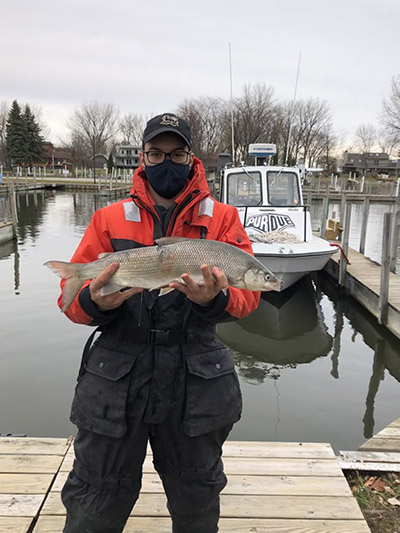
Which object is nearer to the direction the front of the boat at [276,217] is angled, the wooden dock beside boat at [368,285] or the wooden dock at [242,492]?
the wooden dock at [242,492]

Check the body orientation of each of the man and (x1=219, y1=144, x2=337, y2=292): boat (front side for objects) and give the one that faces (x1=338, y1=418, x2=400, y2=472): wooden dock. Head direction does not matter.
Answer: the boat

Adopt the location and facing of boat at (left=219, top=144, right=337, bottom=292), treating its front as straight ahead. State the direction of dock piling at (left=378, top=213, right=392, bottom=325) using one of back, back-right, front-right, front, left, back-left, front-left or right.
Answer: front-left

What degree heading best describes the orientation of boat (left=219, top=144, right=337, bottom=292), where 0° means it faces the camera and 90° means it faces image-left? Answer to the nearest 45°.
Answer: approximately 0°

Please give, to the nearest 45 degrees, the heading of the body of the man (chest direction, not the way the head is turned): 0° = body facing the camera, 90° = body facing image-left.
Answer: approximately 0°

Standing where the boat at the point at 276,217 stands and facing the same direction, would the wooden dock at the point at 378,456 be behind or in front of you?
in front

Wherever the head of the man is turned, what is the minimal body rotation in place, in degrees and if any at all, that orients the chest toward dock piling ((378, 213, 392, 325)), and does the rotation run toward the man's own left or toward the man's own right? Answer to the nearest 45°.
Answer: approximately 135° to the man's own left

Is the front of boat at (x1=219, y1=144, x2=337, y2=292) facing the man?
yes

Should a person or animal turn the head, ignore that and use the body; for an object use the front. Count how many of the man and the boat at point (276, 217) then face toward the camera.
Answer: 2

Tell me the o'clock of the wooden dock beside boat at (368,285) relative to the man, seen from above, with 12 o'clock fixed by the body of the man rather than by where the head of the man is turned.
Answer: The wooden dock beside boat is roughly at 7 o'clock from the man.

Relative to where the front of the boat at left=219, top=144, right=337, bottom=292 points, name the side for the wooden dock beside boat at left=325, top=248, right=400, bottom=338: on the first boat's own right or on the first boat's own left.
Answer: on the first boat's own left
